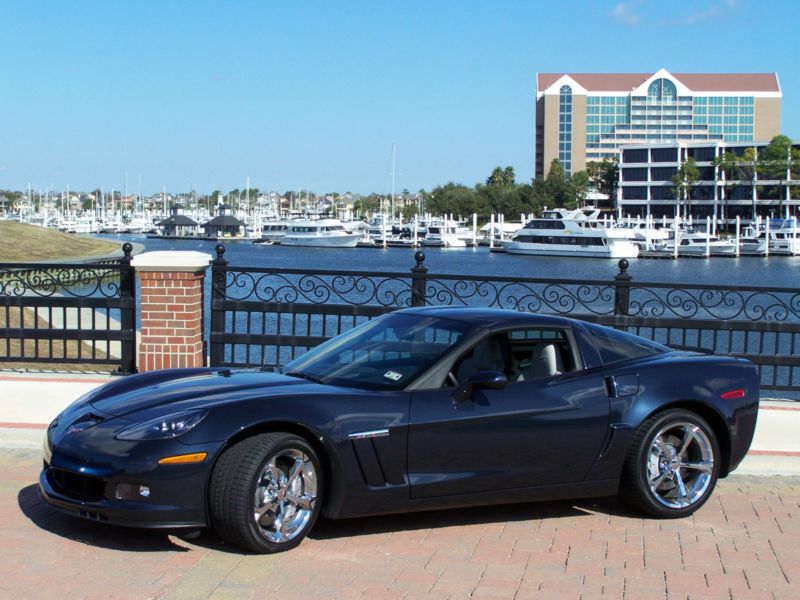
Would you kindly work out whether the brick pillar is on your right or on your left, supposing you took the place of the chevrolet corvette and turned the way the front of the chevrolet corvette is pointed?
on your right

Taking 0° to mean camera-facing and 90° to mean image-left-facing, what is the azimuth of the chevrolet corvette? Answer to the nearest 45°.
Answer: approximately 45°
